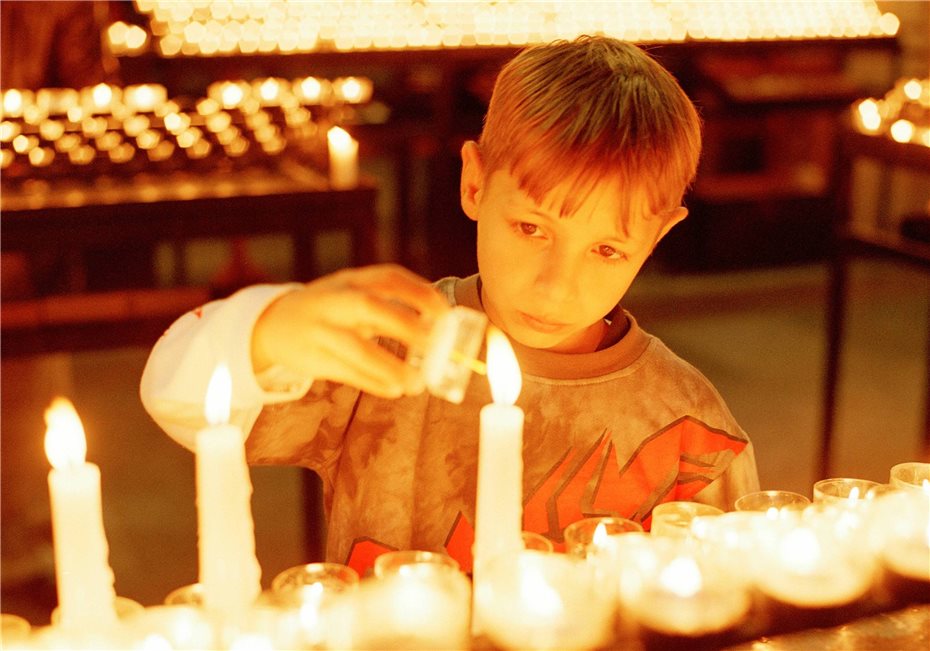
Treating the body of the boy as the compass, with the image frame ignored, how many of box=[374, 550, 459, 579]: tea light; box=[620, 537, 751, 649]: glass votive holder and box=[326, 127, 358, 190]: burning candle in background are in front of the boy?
2

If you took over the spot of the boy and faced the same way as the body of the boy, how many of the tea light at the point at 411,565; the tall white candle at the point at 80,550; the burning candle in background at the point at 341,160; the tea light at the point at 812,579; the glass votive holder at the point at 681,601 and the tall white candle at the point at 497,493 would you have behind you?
1

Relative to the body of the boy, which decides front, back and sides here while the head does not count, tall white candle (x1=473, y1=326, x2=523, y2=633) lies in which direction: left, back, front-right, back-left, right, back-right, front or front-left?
front

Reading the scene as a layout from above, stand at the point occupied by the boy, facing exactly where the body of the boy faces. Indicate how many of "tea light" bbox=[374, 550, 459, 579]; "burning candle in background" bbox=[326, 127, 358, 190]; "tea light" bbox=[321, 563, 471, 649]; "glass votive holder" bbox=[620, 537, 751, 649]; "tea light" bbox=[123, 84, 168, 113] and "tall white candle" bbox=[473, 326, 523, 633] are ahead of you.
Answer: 4

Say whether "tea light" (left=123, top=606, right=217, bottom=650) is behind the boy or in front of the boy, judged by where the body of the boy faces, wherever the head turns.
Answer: in front

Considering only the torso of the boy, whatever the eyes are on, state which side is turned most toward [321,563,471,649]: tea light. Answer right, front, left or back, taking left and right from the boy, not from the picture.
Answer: front

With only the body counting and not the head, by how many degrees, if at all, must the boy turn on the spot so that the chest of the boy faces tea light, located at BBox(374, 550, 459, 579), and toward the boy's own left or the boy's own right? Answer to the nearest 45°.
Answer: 0° — they already face it

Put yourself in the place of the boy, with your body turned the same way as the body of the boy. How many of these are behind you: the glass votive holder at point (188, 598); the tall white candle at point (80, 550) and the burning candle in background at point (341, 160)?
1

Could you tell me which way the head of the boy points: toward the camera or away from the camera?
toward the camera

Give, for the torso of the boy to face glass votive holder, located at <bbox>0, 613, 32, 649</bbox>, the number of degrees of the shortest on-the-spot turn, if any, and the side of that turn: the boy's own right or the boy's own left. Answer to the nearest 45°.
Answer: approximately 45° to the boy's own right

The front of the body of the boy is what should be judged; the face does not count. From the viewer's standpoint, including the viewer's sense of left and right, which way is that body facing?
facing the viewer

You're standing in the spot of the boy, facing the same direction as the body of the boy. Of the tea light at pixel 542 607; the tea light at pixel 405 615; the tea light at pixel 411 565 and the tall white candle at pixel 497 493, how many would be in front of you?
4

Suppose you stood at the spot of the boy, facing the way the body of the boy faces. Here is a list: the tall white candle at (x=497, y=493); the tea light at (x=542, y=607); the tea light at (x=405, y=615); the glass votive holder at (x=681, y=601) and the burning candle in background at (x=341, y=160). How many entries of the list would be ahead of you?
4

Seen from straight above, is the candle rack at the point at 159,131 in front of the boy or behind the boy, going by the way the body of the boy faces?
behind

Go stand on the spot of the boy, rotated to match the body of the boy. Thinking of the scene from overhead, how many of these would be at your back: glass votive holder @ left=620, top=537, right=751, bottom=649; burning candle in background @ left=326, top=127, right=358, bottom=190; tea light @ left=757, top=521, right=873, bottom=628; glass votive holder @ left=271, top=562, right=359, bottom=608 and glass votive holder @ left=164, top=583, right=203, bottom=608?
1
